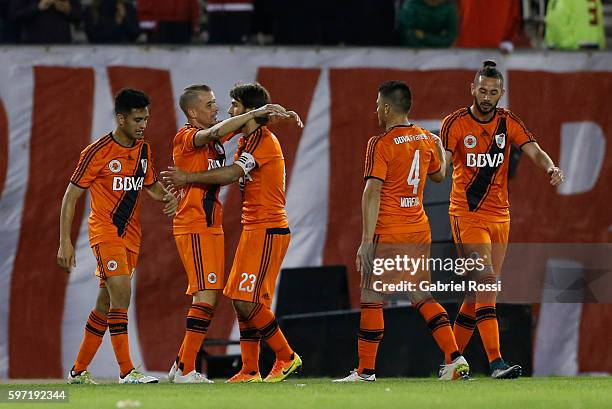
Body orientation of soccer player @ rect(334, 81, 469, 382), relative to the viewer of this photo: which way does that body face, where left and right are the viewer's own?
facing away from the viewer and to the left of the viewer

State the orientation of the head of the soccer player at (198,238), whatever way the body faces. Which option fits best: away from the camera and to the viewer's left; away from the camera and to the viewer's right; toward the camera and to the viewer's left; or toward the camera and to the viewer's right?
toward the camera and to the viewer's right

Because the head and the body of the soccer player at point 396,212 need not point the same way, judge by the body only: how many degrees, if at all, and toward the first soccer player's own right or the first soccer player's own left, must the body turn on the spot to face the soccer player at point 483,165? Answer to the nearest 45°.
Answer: approximately 90° to the first soccer player's own right

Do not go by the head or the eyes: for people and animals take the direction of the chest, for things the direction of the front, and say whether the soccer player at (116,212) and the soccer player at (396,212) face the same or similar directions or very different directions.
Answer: very different directions

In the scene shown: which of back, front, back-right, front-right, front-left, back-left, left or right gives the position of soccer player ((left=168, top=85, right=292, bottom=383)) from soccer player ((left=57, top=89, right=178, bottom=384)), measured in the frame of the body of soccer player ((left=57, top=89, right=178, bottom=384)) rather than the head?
front-left

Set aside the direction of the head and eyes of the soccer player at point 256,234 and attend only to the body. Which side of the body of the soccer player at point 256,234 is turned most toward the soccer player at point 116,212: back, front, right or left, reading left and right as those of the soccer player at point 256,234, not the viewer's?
front

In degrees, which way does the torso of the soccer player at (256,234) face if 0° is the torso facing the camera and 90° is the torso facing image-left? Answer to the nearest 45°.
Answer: approximately 90°

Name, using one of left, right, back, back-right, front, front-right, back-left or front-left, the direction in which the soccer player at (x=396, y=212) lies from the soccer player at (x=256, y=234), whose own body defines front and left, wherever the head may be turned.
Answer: back

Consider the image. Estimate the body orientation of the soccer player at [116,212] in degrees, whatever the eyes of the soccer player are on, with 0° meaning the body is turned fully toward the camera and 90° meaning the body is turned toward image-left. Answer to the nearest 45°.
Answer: approximately 315°
